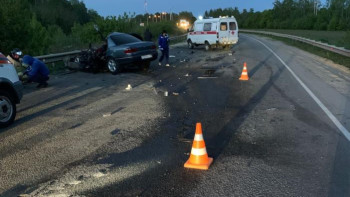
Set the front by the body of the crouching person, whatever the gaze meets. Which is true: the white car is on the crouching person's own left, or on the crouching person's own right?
on the crouching person's own left

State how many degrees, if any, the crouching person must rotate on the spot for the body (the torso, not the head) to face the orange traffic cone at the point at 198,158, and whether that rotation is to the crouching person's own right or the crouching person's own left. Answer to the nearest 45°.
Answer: approximately 90° to the crouching person's own left

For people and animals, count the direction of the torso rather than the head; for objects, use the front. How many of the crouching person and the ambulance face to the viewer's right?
0

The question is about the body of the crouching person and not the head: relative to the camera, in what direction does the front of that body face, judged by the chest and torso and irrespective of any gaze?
to the viewer's left

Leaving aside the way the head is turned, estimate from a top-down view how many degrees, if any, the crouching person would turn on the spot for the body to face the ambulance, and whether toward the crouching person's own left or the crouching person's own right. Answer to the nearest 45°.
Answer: approximately 135° to the crouching person's own right

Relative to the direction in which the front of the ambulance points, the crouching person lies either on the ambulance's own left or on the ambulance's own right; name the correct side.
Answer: on the ambulance's own left

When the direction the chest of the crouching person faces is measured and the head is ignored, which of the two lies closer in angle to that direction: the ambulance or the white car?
the white car
